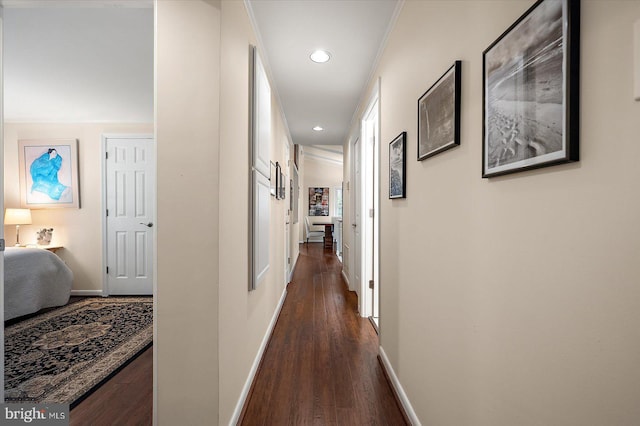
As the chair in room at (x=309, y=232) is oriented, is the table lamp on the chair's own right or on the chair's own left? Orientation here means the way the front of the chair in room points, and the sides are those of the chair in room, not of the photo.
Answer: on the chair's own right

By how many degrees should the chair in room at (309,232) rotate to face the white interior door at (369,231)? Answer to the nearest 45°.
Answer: approximately 90° to its right

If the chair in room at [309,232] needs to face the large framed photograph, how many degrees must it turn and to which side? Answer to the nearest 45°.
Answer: approximately 90° to its right

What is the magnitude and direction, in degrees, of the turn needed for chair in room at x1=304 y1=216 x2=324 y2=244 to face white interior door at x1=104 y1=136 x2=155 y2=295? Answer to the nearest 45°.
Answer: approximately 90° to its right

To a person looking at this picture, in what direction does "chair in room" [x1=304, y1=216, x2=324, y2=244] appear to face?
facing to the right of the viewer

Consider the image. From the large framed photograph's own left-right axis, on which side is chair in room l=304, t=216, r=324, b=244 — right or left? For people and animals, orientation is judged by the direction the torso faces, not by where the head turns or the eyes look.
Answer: on its right

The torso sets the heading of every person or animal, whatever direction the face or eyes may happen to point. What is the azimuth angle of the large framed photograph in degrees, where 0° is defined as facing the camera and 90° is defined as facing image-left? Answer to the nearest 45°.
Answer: approximately 45°

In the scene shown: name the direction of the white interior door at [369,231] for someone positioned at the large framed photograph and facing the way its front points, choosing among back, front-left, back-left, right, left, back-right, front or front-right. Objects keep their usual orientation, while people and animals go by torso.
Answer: right

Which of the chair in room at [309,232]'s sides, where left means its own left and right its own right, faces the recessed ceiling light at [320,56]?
right

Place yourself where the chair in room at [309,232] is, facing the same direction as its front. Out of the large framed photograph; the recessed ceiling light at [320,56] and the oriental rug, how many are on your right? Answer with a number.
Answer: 3

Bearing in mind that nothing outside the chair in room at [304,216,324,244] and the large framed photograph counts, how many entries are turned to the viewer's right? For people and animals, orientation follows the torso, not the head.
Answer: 1

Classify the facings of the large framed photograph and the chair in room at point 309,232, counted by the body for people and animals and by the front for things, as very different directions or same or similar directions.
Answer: very different directions

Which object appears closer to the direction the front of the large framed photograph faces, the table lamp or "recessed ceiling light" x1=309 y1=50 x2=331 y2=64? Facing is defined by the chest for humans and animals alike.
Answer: the table lamp

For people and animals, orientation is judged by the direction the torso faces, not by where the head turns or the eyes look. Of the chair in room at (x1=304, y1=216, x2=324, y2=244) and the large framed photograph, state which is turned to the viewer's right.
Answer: the chair in room
